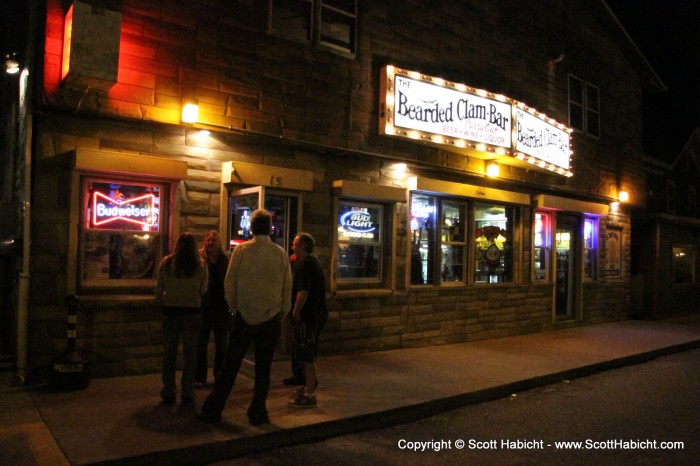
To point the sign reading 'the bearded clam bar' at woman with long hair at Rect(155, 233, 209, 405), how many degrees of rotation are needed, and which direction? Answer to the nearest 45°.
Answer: approximately 90° to its right

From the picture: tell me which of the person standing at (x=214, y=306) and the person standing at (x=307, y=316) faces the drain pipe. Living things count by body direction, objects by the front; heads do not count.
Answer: the person standing at (x=307, y=316)

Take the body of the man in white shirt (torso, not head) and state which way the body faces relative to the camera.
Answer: away from the camera

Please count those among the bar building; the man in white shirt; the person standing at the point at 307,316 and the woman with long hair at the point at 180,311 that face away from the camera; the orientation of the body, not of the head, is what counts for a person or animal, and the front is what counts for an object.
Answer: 2

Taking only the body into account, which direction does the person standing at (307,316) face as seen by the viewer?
to the viewer's left

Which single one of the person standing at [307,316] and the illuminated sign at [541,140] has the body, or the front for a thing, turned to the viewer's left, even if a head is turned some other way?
the person standing

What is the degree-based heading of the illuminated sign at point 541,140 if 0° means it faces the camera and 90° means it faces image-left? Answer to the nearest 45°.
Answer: approximately 315°

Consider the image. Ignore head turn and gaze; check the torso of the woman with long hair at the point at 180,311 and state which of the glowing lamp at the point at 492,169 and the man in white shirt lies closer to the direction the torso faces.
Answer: the glowing lamp

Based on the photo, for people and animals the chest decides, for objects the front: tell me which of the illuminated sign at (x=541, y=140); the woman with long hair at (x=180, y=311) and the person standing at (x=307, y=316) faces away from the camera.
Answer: the woman with long hair

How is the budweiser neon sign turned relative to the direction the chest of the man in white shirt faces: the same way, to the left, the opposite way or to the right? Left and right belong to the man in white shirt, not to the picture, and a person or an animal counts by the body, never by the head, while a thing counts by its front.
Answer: the opposite way

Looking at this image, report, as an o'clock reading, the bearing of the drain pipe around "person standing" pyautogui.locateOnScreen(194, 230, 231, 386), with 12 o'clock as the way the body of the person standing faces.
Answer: The drain pipe is roughly at 3 o'clock from the person standing.

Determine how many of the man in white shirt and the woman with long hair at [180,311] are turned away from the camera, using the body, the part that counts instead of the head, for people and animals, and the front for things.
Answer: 2
